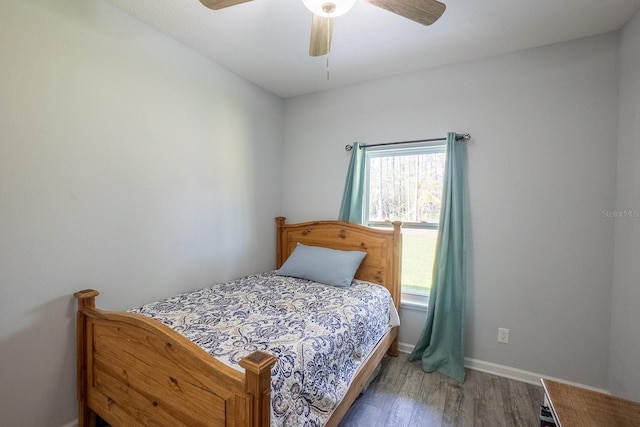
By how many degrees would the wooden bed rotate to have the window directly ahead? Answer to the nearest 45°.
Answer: approximately 180°

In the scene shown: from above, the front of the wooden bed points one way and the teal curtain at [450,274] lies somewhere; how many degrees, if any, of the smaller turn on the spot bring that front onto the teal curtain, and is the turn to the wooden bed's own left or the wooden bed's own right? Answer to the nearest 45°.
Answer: approximately 135° to the wooden bed's own left

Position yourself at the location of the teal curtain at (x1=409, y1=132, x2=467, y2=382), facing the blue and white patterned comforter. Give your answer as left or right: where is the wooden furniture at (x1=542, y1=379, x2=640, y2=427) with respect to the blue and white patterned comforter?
left

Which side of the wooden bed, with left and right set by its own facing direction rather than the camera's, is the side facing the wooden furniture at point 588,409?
left

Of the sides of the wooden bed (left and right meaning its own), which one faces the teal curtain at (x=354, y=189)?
back
